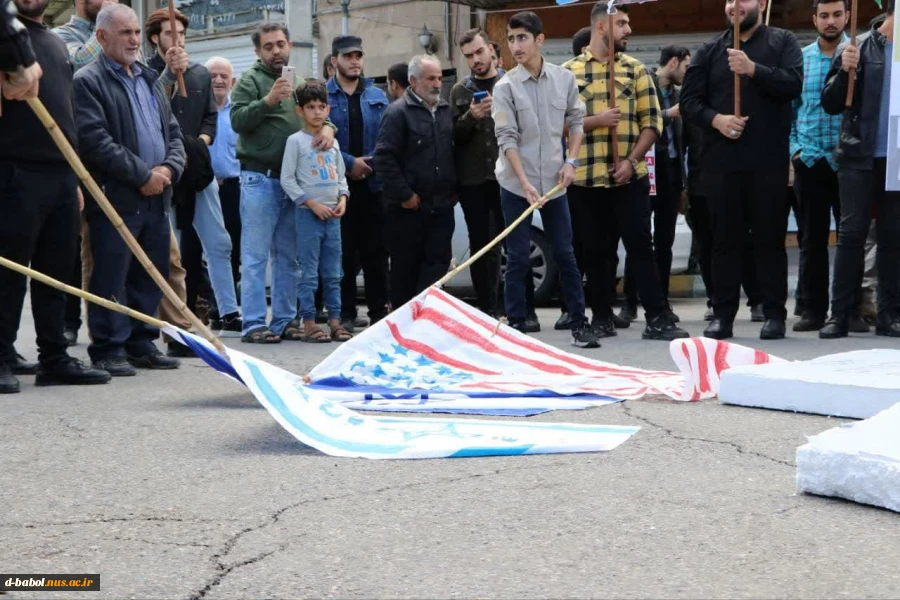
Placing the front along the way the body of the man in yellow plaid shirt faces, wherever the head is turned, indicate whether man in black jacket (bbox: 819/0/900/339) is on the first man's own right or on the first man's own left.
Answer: on the first man's own left

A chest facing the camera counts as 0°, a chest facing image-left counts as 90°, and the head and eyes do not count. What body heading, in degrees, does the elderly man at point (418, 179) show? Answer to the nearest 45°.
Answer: approximately 315°

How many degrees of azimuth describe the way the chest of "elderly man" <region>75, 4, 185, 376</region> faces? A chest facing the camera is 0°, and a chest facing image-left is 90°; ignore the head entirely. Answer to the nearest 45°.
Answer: approximately 315°

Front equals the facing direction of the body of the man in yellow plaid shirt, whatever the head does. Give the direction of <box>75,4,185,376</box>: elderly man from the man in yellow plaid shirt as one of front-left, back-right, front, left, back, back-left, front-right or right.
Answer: front-right

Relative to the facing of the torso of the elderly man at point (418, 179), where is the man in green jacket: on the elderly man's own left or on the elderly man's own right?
on the elderly man's own right

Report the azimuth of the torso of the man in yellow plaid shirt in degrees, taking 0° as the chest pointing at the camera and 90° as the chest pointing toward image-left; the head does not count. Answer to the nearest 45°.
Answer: approximately 0°

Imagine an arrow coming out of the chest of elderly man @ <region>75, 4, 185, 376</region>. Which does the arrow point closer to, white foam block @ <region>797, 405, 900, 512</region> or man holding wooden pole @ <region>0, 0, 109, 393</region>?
the white foam block

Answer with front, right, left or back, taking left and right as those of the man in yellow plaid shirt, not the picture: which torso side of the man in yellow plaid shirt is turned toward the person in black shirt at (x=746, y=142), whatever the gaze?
left

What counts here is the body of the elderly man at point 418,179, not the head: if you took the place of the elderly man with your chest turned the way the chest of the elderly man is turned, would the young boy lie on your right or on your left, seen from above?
on your right
